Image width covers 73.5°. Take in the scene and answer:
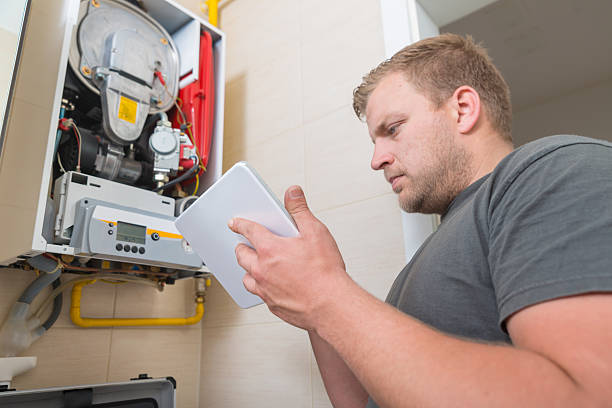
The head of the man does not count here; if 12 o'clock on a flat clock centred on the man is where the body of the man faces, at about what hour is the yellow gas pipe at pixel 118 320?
The yellow gas pipe is roughly at 1 o'clock from the man.

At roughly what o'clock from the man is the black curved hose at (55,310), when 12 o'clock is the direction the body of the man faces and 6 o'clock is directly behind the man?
The black curved hose is roughly at 1 o'clock from the man.

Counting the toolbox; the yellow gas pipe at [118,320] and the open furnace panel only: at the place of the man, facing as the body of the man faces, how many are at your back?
0

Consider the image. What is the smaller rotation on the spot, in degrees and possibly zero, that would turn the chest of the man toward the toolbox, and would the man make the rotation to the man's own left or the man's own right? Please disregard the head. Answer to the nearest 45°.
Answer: approximately 45° to the man's own right

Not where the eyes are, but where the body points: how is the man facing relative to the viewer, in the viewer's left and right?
facing to the left of the viewer

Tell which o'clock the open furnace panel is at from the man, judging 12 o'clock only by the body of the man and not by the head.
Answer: The open furnace panel is roughly at 1 o'clock from the man.

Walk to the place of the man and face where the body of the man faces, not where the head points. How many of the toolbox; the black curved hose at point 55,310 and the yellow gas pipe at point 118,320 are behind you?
0
